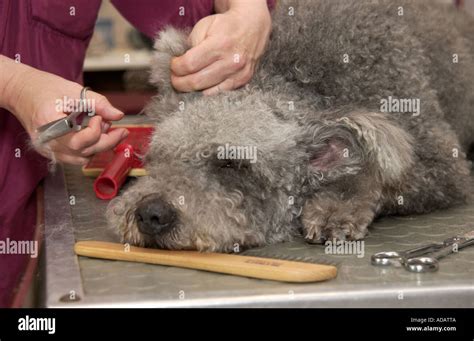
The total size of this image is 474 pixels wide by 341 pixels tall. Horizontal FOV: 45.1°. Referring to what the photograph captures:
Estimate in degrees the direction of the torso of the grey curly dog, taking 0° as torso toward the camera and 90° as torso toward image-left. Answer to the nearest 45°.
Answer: approximately 45°
